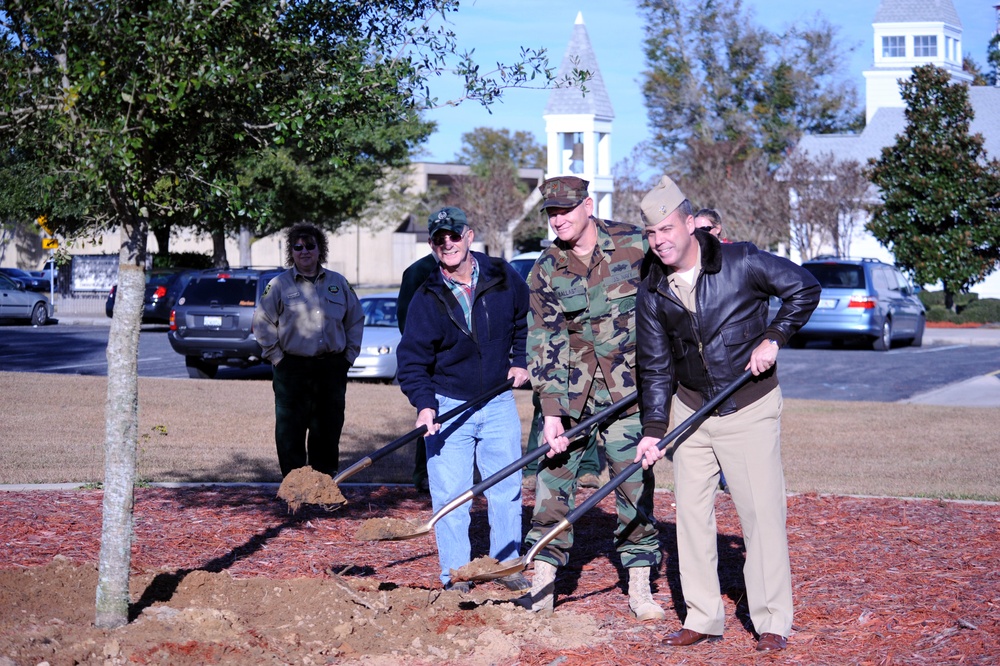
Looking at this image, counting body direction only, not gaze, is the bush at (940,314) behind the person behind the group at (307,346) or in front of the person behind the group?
behind

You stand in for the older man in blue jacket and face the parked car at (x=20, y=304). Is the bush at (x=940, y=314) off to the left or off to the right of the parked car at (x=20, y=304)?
right

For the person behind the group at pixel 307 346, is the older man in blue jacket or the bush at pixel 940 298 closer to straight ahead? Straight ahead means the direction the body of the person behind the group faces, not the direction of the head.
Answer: the older man in blue jacket

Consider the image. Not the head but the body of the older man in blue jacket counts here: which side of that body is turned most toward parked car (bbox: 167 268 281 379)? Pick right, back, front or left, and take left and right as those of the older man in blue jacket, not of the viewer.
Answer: back

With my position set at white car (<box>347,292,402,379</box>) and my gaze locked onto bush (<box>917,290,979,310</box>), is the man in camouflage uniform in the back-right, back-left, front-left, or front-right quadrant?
back-right

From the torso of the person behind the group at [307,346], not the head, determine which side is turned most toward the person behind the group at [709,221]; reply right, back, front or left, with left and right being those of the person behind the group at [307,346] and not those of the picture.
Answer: left

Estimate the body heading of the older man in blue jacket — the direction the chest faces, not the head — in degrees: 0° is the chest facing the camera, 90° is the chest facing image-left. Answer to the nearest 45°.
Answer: approximately 0°

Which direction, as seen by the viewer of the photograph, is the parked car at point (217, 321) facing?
facing away from the viewer and to the right of the viewer

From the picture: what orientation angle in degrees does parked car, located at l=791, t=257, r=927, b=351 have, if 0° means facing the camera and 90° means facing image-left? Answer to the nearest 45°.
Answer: approximately 225°

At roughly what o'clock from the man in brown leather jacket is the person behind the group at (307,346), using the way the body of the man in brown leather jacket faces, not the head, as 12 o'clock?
The person behind the group is roughly at 3 o'clock from the man in brown leather jacket.

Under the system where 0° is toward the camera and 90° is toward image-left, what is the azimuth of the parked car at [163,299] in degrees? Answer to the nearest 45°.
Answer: approximately 225°
